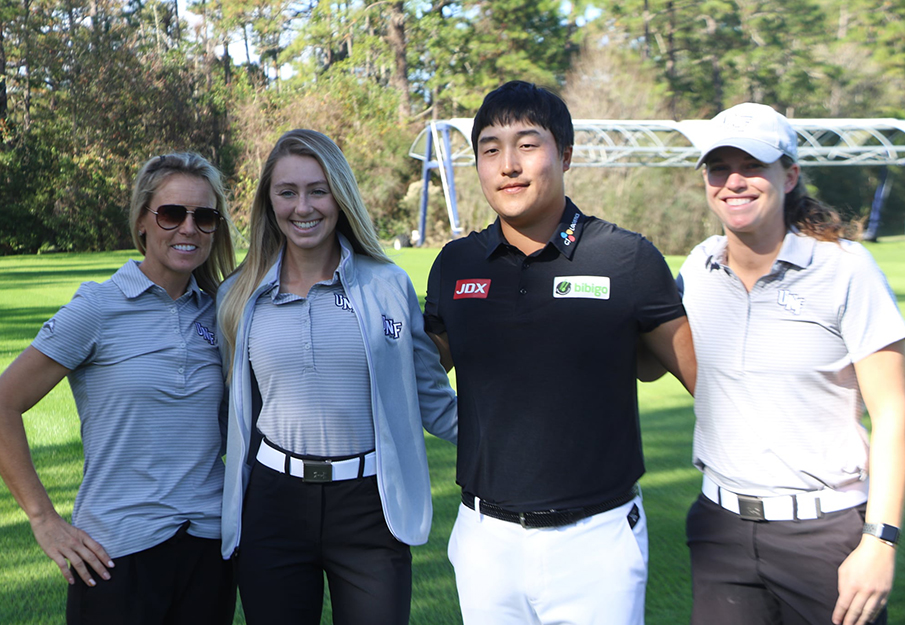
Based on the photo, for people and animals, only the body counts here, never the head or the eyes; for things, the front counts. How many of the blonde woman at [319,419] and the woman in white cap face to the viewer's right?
0

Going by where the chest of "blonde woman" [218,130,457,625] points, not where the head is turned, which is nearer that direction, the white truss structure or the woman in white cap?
the woman in white cap

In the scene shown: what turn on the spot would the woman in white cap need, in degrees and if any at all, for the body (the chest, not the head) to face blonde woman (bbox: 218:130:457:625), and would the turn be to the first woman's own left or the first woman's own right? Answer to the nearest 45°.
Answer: approximately 45° to the first woman's own right

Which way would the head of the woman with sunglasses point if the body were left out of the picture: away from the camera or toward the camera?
toward the camera

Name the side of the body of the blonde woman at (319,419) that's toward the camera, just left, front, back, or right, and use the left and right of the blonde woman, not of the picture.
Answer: front

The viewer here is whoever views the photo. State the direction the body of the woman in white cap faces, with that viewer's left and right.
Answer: facing the viewer and to the left of the viewer

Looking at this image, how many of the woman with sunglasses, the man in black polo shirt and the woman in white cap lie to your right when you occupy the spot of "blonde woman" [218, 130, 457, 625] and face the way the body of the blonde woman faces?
1

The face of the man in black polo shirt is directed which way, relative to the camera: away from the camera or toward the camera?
toward the camera

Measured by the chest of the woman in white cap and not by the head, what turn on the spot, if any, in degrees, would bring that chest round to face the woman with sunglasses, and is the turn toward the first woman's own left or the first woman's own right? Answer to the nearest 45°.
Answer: approximately 45° to the first woman's own right

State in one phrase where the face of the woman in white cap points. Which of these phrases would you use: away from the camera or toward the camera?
toward the camera

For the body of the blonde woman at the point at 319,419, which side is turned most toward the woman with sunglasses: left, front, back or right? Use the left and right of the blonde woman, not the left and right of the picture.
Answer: right

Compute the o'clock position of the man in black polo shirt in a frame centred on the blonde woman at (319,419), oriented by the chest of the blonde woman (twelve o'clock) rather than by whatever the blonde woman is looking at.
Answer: The man in black polo shirt is roughly at 10 o'clock from the blonde woman.
